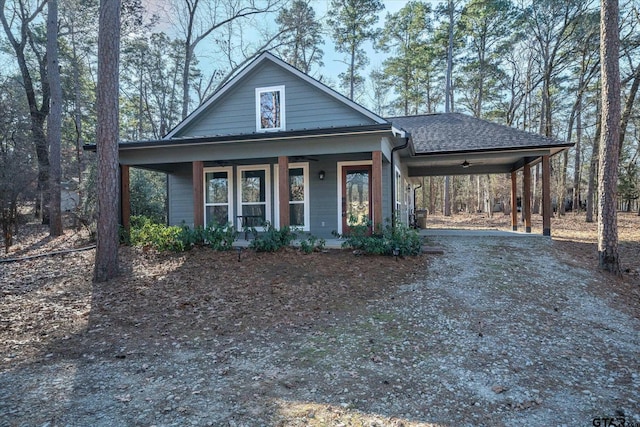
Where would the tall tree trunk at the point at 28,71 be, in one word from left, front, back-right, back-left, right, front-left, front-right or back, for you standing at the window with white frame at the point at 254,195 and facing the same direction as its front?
back-right

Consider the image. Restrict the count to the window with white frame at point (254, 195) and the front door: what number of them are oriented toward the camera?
2

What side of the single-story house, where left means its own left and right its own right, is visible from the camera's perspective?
front

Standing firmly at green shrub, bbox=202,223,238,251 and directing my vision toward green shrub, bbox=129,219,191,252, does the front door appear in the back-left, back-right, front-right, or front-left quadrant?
back-right

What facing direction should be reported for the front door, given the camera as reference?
facing the viewer

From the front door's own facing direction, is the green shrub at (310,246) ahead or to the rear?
ahead

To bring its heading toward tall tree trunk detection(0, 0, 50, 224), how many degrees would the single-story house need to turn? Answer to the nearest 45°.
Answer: approximately 135° to its right

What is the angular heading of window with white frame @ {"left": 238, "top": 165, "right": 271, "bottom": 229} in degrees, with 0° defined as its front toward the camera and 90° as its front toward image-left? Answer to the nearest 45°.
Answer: approximately 0°

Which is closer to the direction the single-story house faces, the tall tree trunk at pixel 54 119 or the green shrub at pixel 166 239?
the green shrub
